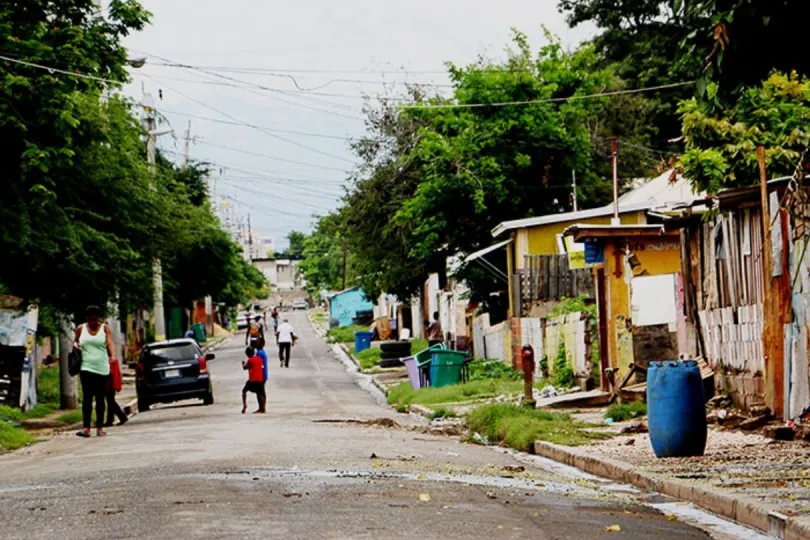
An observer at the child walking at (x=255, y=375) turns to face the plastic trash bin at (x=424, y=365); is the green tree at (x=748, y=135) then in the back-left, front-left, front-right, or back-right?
front-right

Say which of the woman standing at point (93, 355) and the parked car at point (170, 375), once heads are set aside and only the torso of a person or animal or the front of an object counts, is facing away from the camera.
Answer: the parked car

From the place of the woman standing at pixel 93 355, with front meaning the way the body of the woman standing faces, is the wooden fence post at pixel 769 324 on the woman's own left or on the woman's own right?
on the woman's own left

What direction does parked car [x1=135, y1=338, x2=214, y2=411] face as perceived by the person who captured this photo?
facing away from the viewer

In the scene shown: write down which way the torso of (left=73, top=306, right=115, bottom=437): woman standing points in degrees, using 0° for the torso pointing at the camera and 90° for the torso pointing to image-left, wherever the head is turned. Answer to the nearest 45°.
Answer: approximately 0°

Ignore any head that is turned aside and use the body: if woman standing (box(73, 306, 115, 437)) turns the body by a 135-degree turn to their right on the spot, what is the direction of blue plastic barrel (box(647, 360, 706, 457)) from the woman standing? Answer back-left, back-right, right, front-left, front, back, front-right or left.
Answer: back

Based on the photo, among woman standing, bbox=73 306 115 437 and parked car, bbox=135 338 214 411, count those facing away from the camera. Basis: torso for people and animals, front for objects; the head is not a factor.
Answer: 1

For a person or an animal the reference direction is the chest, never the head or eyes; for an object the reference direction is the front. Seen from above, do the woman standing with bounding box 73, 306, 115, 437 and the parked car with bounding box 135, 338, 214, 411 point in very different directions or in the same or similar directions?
very different directions

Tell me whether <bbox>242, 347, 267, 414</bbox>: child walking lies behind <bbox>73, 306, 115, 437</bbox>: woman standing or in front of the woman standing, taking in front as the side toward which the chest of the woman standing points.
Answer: behind

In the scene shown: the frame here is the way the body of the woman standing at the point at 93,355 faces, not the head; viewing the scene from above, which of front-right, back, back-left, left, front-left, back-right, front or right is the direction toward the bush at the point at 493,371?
back-left

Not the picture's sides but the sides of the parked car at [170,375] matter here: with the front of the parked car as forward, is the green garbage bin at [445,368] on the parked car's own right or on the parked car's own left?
on the parked car's own right

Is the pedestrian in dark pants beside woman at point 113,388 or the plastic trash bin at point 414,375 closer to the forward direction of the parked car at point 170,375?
the plastic trash bin
